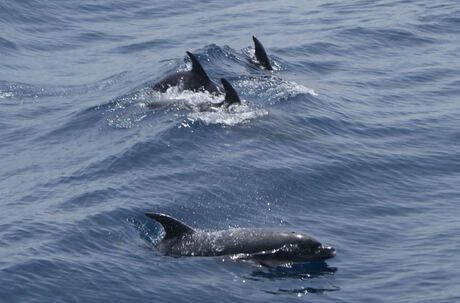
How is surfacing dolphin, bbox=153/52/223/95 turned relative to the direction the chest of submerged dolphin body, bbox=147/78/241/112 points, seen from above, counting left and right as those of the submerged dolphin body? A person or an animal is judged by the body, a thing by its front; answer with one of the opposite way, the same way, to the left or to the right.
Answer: the same way

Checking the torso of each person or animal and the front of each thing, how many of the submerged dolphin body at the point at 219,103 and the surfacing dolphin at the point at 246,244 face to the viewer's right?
2

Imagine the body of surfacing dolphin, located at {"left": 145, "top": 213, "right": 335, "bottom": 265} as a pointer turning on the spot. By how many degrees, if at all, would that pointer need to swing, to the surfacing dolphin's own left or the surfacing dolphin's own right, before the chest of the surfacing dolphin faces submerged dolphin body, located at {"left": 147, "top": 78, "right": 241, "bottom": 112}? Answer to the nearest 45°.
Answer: approximately 90° to the surfacing dolphin's own left

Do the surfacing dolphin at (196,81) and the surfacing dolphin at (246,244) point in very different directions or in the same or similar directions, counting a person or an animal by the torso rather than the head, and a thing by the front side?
same or similar directions

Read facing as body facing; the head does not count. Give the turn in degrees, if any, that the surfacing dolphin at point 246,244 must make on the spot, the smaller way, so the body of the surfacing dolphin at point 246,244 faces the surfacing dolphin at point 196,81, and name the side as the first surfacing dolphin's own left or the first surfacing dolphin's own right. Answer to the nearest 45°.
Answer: approximately 90° to the first surfacing dolphin's own left

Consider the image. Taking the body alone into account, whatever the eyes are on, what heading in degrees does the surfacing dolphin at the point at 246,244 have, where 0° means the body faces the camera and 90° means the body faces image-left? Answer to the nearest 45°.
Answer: approximately 270°

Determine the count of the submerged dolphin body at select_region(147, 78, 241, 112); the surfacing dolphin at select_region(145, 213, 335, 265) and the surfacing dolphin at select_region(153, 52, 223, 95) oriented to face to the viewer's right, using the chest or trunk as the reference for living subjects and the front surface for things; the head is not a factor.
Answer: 3

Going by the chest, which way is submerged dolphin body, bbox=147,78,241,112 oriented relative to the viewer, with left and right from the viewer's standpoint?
facing to the right of the viewer

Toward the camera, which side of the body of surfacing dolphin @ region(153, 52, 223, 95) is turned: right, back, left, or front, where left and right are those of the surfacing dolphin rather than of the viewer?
right

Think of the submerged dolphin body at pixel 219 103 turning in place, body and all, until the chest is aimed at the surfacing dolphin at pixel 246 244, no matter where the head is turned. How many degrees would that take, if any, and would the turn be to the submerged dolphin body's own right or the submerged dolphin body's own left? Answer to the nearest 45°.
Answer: approximately 90° to the submerged dolphin body's own right
